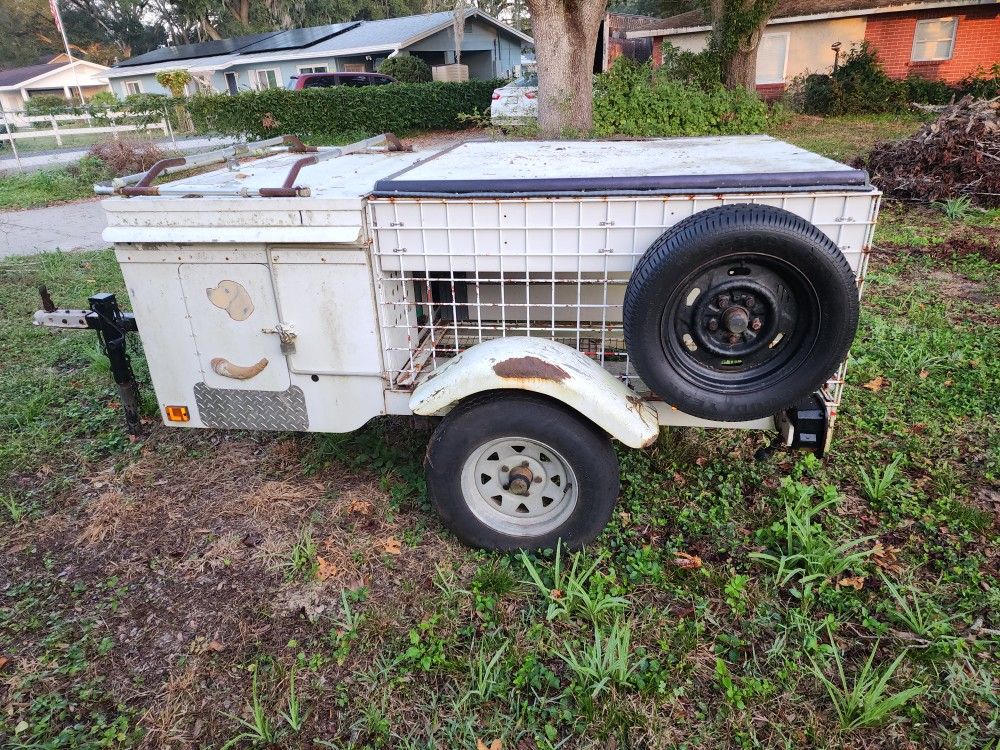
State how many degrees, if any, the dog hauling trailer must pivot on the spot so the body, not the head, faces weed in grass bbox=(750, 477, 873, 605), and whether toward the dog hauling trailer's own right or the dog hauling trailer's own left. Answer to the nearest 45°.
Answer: approximately 135° to the dog hauling trailer's own left

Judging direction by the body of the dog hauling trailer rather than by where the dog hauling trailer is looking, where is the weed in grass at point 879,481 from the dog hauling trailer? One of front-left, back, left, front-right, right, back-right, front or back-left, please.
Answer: back

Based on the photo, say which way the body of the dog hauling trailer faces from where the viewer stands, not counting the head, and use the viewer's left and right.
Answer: facing to the left of the viewer

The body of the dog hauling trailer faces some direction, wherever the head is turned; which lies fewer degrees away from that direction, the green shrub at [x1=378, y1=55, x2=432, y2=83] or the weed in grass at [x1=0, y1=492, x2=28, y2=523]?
the weed in grass

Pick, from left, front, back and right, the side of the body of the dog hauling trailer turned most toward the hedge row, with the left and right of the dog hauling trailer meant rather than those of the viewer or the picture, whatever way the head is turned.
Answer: right

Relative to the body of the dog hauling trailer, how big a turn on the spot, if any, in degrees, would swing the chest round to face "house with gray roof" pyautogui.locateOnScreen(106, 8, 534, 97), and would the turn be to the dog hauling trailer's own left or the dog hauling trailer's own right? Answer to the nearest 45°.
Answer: approximately 90° to the dog hauling trailer's own right

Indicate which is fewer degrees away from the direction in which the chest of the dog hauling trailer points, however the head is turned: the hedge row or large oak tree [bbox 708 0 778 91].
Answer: the hedge row

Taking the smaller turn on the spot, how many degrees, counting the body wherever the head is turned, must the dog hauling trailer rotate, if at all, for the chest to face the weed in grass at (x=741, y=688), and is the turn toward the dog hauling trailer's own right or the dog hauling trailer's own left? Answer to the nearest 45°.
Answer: approximately 135° to the dog hauling trailer's own left

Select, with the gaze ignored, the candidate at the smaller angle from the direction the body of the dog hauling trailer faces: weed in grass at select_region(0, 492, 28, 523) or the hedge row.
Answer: the weed in grass

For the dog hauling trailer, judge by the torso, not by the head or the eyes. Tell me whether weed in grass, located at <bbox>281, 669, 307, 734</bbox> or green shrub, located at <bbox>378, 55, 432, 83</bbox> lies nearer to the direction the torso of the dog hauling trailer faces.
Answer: the weed in grass

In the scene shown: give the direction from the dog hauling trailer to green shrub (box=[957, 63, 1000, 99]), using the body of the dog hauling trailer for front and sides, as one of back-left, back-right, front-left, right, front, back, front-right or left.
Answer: back-right

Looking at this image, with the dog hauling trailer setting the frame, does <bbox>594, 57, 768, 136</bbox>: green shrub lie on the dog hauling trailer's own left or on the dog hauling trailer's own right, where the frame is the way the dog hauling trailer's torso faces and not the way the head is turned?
on the dog hauling trailer's own right

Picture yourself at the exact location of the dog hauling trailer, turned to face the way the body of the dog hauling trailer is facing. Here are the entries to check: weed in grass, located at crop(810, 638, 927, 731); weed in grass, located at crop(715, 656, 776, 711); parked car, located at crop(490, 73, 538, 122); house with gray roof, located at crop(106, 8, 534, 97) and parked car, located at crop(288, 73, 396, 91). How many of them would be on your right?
3
